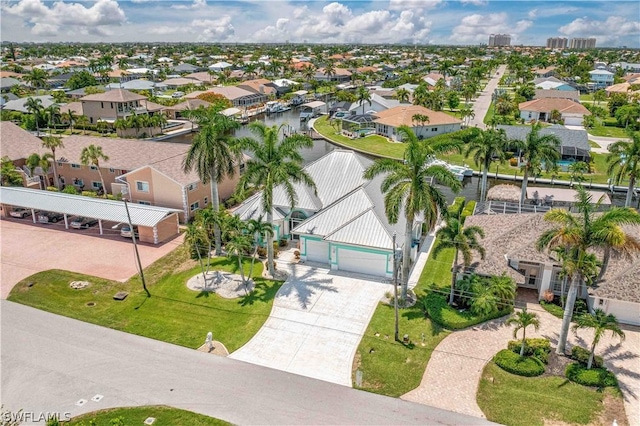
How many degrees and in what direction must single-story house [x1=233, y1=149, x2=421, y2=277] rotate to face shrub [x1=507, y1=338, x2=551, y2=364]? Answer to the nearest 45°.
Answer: approximately 45° to its left

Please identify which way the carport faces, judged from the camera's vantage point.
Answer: facing the viewer and to the left of the viewer

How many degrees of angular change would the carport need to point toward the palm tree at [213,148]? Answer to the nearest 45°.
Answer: approximately 90° to its left

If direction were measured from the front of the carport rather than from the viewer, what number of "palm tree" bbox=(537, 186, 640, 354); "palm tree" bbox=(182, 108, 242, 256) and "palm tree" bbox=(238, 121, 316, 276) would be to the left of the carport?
3

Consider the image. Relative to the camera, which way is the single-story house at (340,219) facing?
toward the camera

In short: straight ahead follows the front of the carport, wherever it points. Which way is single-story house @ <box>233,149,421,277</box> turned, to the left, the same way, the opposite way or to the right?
the same way

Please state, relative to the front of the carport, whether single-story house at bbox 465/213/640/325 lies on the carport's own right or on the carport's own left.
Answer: on the carport's own left

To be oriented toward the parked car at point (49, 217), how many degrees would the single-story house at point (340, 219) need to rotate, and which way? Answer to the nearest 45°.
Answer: approximately 90° to its right

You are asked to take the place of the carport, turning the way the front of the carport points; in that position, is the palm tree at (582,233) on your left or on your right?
on your left

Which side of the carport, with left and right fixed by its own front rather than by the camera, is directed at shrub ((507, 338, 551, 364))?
left

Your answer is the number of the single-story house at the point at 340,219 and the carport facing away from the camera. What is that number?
0

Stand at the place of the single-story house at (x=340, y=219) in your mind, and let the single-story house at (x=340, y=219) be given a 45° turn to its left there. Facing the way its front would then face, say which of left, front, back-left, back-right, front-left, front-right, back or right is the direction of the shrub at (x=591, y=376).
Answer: front

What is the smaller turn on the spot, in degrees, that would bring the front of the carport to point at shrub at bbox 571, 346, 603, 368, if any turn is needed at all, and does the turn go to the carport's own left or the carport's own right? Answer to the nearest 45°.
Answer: approximately 90° to the carport's own left

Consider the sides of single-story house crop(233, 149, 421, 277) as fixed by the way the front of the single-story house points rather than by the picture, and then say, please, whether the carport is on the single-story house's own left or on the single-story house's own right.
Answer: on the single-story house's own right

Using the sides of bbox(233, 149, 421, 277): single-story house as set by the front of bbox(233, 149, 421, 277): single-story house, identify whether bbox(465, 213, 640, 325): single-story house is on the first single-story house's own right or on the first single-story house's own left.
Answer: on the first single-story house's own left

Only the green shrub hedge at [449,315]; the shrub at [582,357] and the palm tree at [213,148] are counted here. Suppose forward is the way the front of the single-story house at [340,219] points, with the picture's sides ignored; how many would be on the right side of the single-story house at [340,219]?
1
